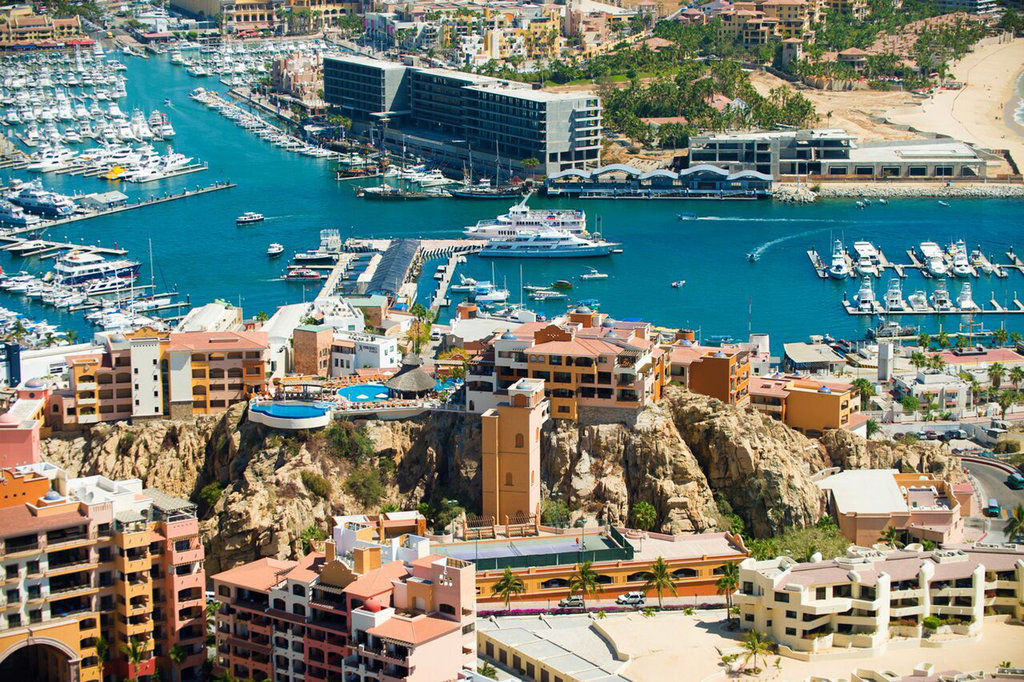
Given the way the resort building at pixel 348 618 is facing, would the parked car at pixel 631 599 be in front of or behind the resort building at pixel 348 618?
behind

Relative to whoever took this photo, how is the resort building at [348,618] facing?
facing the viewer and to the left of the viewer

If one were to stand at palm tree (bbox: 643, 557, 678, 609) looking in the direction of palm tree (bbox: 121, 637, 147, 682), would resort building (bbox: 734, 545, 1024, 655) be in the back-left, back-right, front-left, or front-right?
back-left

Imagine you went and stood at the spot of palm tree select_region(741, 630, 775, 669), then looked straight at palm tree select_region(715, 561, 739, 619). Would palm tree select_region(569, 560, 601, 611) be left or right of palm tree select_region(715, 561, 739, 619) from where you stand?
left

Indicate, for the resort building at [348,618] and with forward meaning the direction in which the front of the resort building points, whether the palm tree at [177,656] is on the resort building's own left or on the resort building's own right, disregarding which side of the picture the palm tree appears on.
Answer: on the resort building's own right

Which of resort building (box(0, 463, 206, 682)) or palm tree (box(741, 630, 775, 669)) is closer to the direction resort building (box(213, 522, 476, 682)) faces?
the resort building

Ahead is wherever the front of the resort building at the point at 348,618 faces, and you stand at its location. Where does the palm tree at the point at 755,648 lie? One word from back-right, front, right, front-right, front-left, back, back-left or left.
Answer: back-left

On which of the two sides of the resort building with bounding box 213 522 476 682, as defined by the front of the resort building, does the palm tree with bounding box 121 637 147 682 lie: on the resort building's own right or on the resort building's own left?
on the resort building's own right

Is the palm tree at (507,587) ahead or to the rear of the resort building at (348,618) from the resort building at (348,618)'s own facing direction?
to the rear

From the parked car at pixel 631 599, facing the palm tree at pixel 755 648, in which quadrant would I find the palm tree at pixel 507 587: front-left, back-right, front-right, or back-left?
back-right

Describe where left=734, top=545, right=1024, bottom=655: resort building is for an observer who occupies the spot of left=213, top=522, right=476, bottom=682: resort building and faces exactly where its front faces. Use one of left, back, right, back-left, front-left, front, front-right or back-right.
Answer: back-left
